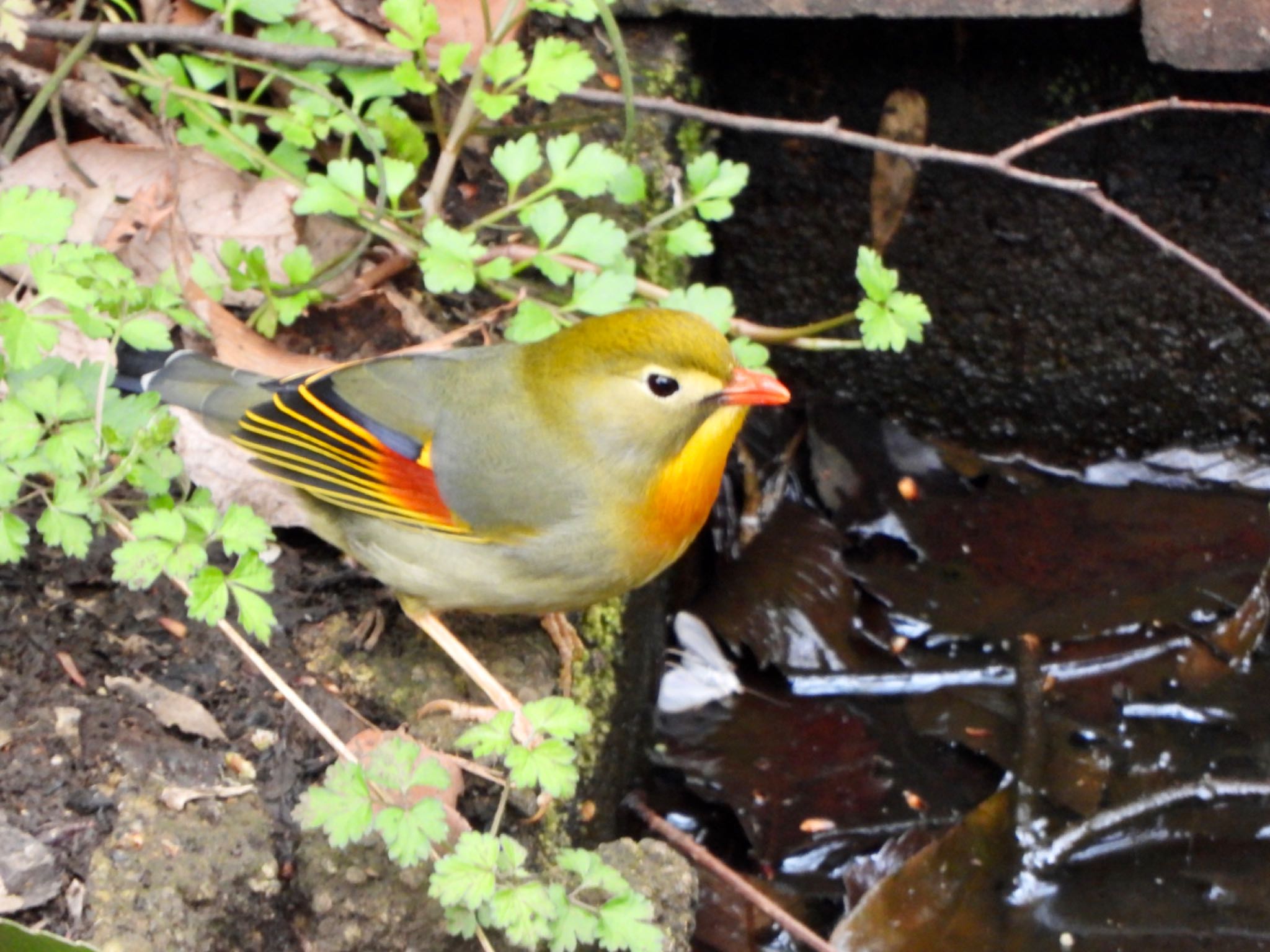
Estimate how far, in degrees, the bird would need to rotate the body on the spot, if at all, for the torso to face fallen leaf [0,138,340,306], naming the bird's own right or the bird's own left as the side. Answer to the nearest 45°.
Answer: approximately 135° to the bird's own left

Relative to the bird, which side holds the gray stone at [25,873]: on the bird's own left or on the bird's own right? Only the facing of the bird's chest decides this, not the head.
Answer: on the bird's own right

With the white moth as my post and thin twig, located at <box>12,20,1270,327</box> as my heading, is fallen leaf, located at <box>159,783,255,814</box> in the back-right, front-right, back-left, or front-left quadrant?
back-left

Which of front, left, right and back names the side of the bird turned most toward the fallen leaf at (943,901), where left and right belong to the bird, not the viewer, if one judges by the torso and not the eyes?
front

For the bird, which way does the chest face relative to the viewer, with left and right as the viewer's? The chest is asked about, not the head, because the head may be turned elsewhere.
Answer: facing to the right of the viewer

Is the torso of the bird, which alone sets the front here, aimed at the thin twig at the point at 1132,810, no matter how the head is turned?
yes

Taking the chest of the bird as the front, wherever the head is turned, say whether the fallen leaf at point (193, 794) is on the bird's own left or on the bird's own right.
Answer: on the bird's own right

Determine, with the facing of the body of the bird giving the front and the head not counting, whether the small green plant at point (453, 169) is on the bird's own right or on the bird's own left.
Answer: on the bird's own left

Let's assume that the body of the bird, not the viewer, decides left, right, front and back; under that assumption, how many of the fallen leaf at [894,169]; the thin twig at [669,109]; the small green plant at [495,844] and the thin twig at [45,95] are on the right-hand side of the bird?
1

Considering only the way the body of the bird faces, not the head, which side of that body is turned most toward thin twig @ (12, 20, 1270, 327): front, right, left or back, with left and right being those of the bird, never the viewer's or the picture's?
left

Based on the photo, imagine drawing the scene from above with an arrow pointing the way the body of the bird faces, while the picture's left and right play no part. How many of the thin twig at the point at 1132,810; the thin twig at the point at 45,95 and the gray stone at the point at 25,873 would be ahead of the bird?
1
